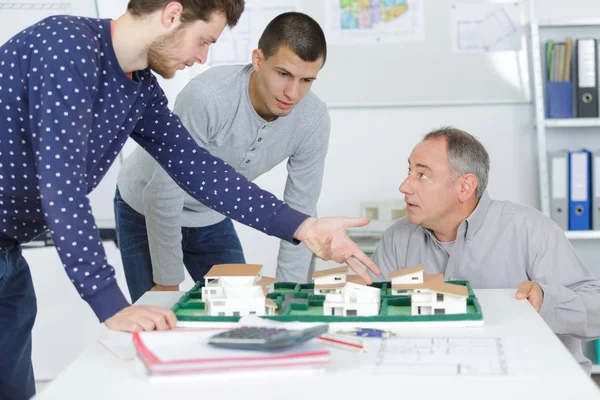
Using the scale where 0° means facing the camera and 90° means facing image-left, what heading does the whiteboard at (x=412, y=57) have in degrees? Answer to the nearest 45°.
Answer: approximately 0°

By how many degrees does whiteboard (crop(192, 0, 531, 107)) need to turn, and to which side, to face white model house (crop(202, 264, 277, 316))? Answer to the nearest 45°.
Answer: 0° — it already faces it

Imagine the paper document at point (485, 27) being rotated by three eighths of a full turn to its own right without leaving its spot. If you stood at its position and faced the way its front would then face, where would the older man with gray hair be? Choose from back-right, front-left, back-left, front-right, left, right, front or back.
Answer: back-left

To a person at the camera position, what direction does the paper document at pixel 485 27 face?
facing the viewer

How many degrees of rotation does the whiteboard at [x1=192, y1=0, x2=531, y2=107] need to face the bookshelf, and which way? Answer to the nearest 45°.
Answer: approximately 90° to its left

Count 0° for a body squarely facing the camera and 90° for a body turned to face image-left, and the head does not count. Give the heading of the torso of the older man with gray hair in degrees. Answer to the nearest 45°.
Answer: approximately 45°

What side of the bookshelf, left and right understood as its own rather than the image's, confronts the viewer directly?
front

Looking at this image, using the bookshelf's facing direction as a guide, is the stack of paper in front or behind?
in front

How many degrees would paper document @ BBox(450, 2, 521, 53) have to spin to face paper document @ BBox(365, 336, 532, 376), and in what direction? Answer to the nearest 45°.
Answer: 0° — it already faces it

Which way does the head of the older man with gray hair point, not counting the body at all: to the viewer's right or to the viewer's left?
to the viewer's left

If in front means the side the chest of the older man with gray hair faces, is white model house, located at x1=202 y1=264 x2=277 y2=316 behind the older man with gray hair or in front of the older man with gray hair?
in front

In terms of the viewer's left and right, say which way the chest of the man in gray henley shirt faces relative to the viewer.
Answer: facing the viewer and to the right of the viewer

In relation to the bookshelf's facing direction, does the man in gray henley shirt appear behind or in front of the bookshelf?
in front

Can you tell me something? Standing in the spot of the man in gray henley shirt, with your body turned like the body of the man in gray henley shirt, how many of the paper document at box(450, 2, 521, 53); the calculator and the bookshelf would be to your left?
2

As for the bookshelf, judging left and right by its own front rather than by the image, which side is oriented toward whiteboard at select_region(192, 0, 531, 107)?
right

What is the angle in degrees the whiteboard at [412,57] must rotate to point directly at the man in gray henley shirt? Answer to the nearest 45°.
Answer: approximately 45° to its right

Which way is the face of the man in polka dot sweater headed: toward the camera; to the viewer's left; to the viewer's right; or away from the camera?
to the viewer's right

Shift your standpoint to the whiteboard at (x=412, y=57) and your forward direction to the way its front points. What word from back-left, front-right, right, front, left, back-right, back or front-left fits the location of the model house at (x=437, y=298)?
front

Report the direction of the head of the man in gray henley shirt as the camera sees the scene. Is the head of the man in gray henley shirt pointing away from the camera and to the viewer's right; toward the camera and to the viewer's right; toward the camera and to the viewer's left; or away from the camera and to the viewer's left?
toward the camera and to the viewer's right

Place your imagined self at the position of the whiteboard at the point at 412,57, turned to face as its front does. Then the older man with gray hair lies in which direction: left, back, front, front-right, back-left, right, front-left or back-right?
front

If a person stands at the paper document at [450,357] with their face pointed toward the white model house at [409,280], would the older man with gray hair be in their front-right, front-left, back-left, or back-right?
front-right
